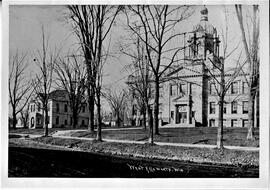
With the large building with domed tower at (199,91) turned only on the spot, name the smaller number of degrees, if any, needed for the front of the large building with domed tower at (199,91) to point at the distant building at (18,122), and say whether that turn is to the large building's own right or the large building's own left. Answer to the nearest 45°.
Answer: approximately 45° to the large building's own right

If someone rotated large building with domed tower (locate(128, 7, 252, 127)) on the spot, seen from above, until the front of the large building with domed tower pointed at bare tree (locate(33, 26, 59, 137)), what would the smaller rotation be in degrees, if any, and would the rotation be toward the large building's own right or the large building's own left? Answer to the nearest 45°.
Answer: approximately 45° to the large building's own right

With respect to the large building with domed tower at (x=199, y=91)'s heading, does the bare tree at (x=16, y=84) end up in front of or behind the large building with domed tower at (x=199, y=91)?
in front

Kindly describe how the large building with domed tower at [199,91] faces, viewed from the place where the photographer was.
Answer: facing the viewer and to the left of the viewer
